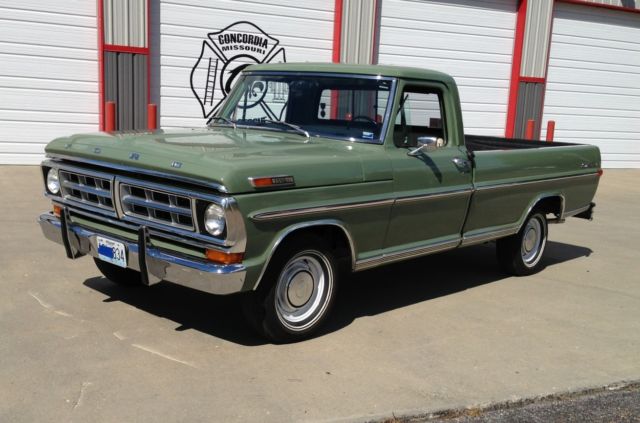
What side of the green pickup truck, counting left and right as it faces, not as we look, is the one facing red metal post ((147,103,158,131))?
right

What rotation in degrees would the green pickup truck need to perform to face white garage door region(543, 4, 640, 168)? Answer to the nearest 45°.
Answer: approximately 180°

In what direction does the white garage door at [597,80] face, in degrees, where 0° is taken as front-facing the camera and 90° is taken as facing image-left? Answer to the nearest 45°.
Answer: approximately 0°

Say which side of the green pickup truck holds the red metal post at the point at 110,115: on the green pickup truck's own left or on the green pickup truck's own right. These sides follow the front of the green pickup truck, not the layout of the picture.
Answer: on the green pickup truck's own right

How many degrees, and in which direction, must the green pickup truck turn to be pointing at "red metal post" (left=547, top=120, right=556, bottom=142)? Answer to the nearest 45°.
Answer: approximately 180°

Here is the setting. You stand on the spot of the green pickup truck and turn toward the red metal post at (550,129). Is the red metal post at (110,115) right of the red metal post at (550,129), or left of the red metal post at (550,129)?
left

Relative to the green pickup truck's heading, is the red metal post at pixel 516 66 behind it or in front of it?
behind

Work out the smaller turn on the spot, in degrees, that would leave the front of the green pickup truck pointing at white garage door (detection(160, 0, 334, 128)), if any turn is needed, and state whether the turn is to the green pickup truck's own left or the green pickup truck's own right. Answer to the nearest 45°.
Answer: approximately 135° to the green pickup truck's own right
